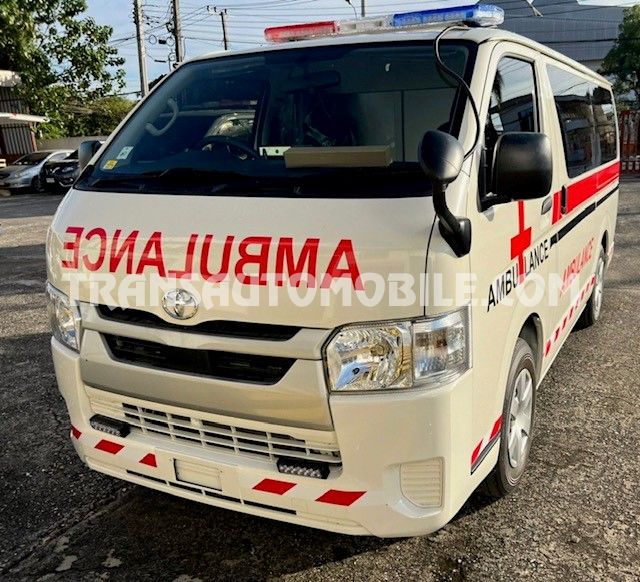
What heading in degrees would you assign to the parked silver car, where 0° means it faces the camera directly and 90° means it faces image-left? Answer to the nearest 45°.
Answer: approximately 45°

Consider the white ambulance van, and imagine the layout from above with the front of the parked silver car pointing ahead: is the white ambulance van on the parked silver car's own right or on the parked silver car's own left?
on the parked silver car's own left

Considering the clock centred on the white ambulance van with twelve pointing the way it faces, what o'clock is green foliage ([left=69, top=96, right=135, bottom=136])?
The green foliage is roughly at 4 o'clock from the white ambulance van.

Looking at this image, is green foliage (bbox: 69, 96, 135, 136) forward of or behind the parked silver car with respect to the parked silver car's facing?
behind
